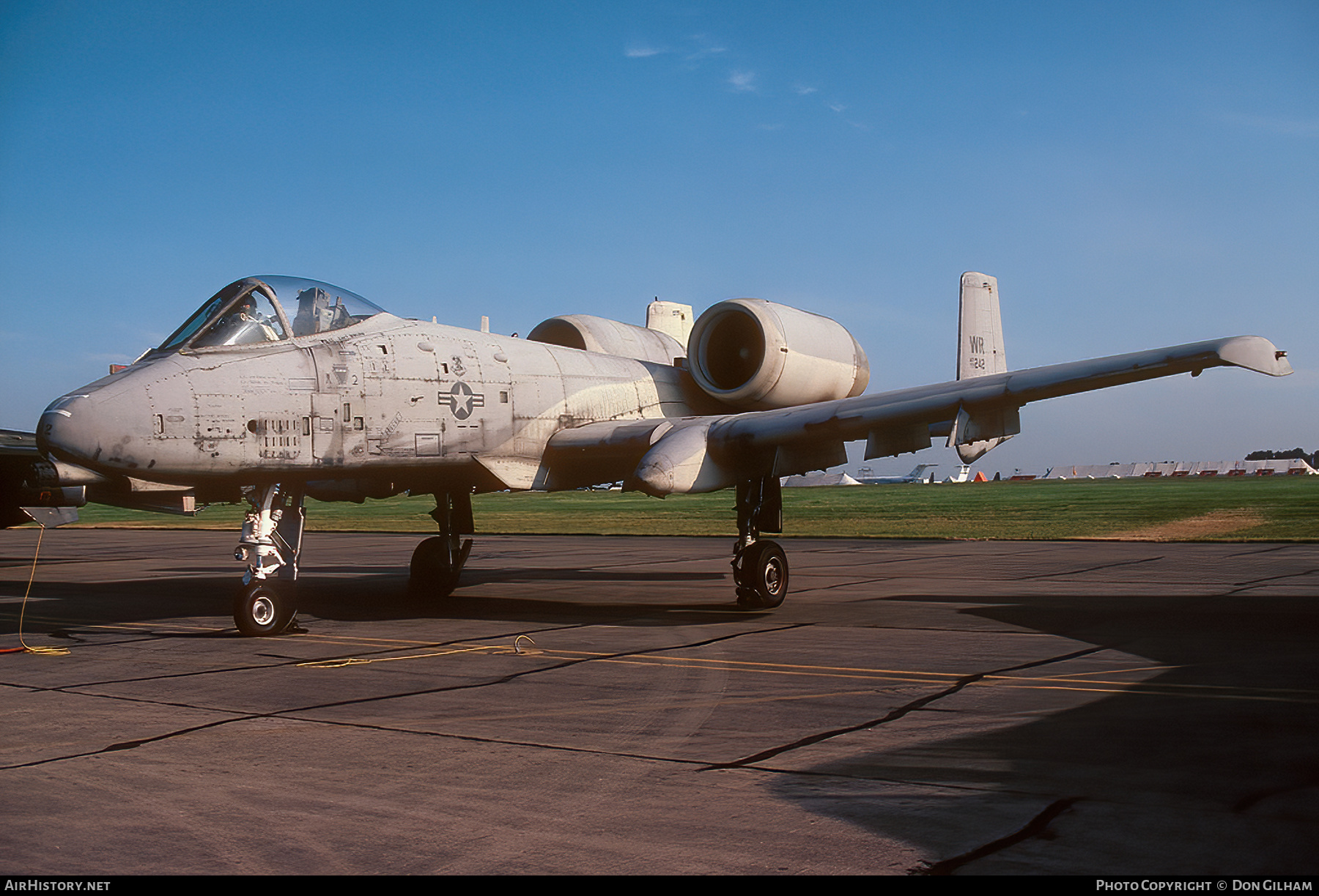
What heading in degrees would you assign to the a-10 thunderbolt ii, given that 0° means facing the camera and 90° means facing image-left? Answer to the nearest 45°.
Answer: approximately 45°
